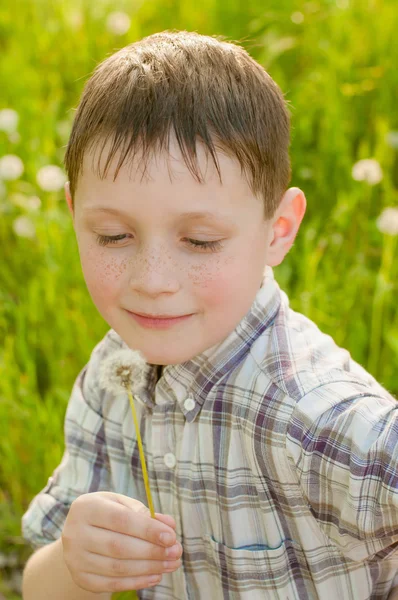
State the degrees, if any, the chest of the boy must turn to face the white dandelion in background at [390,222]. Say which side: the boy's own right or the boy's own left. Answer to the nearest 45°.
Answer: approximately 180°

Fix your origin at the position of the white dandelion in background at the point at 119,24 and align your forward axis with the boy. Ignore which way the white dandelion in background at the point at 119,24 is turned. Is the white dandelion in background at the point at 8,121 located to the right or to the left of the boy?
right

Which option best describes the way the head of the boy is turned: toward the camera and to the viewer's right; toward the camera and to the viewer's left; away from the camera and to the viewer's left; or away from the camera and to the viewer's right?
toward the camera and to the viewer's left

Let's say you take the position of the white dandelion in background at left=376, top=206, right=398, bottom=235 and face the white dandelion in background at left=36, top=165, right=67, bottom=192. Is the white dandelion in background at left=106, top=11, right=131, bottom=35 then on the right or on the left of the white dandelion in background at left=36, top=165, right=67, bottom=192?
right

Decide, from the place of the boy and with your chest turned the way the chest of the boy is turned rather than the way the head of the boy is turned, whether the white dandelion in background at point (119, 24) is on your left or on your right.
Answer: on your right

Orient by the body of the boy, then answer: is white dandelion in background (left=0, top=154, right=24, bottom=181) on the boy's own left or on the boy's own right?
on the boy's own right

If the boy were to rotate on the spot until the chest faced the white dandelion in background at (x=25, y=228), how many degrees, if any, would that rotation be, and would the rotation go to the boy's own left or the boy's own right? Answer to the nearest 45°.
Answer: approximately 90° to the boy's own right
